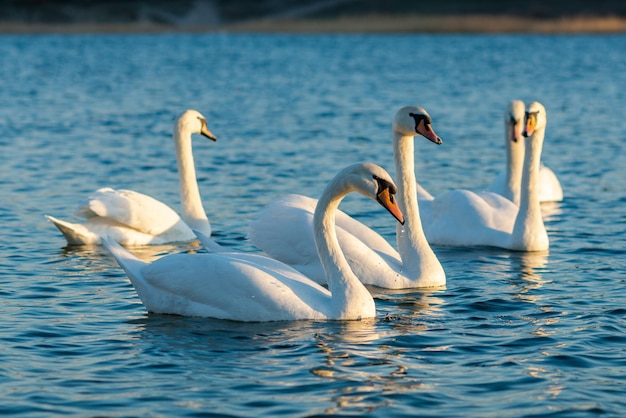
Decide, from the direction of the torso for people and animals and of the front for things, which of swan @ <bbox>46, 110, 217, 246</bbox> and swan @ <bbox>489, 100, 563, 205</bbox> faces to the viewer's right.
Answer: swan @ <bbox>46, 110, 217, 246</bbox>

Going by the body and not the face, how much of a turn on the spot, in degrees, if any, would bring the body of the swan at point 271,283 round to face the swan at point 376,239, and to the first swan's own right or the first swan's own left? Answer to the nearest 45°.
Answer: approximately 45° to the first swan's own left

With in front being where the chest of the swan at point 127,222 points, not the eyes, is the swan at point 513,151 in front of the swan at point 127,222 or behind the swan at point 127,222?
in front

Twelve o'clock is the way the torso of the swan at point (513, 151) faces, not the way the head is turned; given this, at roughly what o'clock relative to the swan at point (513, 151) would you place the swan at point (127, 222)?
the swan at point (127, 222) is roughly at 2 o'clock from the swan at point (513, 151).

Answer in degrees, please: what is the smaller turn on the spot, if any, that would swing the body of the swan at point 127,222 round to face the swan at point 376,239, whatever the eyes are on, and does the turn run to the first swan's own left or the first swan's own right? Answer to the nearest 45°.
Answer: approximately 45° to the first swan's own right

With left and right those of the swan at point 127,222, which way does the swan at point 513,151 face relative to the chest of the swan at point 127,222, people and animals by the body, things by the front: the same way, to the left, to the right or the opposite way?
to the right

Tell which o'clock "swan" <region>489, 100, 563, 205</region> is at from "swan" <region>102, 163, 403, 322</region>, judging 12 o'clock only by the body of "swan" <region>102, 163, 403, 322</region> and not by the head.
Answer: "swan" <region>489, 100, 563, 205</region> is roughly at 10 o'clock from "swan" <region>102, 163, 403, 322</region>.

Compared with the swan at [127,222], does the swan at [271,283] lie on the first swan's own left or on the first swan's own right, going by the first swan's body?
on the first swan's own right

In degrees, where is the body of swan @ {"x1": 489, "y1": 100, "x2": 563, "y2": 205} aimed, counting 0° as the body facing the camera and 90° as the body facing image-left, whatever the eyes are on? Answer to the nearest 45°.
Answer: approximately 0°

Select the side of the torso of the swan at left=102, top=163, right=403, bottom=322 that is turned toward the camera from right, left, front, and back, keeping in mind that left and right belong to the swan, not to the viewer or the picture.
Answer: right

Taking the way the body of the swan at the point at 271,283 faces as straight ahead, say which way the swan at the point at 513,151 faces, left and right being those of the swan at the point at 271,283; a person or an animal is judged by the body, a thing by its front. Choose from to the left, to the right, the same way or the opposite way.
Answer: to the right

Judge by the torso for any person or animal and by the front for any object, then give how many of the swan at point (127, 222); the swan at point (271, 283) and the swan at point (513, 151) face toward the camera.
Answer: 1

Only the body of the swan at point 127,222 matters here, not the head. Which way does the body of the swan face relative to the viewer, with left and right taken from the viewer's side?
facing to the right of the viewer

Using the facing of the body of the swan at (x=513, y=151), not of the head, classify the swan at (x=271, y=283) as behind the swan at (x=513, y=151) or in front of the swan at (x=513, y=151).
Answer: in front
